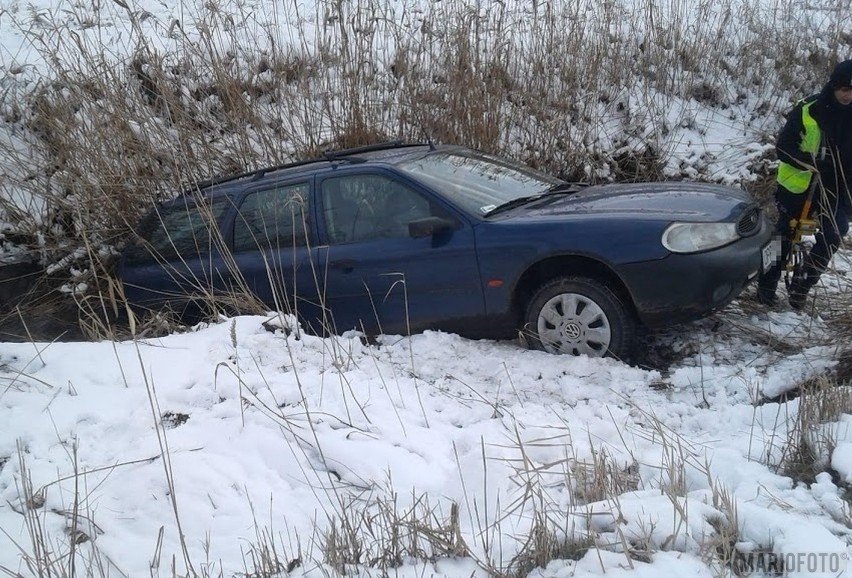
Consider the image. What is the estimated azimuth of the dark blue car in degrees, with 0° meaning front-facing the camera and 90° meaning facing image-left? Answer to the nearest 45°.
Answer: approximately 315°

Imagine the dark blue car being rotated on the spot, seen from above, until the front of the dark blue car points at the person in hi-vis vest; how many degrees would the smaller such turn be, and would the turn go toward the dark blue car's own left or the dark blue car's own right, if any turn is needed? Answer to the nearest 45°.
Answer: approximately 45° to the dark blue car's own left

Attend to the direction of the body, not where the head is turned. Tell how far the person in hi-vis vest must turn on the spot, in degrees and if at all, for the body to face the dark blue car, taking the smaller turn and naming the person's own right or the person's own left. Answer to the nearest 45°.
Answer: approximately 45° to the person's own right

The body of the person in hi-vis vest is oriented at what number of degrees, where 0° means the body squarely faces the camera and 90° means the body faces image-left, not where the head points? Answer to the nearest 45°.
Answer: approximately 0°
